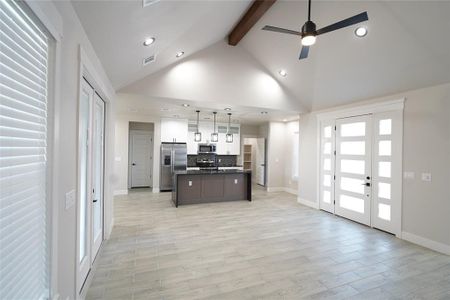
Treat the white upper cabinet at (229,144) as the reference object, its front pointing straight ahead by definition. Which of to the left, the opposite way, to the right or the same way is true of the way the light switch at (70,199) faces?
to the left

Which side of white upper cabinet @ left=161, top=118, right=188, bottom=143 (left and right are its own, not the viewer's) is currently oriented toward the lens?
front

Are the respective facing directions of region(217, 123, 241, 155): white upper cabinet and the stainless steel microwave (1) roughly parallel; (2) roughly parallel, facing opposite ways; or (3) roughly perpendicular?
roughly parallel

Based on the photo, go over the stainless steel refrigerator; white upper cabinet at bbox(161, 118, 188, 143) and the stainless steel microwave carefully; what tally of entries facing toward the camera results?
3

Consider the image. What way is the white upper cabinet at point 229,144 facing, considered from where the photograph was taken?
facing the viewer

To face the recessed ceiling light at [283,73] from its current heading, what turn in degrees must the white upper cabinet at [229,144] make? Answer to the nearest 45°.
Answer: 0° — it already faces it

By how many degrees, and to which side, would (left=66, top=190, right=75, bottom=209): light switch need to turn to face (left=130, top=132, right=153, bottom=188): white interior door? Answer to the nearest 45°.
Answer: approximately 135° to its left

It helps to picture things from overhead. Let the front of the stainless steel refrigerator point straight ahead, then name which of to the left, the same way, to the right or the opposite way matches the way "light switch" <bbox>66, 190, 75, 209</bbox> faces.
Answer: to the left

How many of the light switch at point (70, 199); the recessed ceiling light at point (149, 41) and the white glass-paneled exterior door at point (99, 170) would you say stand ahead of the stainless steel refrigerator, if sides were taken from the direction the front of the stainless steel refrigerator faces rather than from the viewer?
3

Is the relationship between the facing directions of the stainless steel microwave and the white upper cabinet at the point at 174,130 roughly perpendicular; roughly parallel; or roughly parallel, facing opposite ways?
roughly parallel

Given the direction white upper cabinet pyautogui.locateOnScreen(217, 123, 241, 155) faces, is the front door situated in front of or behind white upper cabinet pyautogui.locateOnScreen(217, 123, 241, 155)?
in front

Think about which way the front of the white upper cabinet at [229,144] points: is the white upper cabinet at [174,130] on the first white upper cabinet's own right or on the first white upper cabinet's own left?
on the first white upper cabinet's own right

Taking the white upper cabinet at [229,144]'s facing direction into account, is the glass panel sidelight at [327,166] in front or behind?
in front

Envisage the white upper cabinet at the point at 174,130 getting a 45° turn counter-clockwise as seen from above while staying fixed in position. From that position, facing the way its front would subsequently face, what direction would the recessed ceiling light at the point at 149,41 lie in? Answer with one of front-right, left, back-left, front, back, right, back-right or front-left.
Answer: front-right

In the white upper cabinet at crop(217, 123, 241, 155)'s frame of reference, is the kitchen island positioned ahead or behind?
ahead

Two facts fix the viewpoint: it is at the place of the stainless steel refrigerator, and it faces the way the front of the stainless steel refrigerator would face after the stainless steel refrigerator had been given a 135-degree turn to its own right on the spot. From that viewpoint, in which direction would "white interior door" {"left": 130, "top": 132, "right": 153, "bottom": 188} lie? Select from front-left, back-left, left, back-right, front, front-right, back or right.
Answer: front
